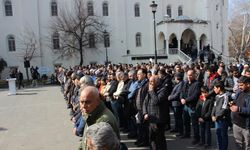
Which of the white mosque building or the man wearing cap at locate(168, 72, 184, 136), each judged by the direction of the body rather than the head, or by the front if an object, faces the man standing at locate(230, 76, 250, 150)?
the white mosque building

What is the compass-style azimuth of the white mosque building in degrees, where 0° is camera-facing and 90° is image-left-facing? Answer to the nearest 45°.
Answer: approximately 0°

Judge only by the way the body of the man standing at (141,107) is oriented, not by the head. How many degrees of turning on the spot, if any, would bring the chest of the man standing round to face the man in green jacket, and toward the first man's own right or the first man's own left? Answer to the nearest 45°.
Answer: approximately 45° to the first man's own left

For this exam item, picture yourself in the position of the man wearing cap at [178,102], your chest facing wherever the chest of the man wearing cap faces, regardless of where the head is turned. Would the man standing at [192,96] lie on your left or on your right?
on your left

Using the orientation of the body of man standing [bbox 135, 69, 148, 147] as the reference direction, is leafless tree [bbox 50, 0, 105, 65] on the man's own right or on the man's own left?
on the man's own right

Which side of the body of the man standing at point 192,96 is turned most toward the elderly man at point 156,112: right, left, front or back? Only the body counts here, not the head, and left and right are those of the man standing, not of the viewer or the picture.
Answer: front

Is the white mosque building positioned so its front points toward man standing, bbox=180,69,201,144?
yes

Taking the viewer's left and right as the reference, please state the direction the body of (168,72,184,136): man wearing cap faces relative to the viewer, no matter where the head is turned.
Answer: facing to the left of the viewer

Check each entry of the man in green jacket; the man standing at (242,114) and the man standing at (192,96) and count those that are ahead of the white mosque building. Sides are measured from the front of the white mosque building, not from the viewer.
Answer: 3

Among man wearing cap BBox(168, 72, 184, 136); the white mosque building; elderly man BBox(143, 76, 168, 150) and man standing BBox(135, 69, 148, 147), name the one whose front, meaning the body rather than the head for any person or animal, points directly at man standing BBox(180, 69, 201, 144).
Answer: the white mosque building

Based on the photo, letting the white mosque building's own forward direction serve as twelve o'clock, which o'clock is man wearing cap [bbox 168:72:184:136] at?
The man wearing cap is roughly at 12 o'clock from the white mosque building.

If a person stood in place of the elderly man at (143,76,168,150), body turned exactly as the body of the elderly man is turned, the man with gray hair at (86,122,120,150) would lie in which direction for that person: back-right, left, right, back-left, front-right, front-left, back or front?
front-left

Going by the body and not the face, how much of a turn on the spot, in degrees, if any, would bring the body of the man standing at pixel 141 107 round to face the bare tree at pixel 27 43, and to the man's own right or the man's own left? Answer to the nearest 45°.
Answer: approximately 90° to the man's own right
